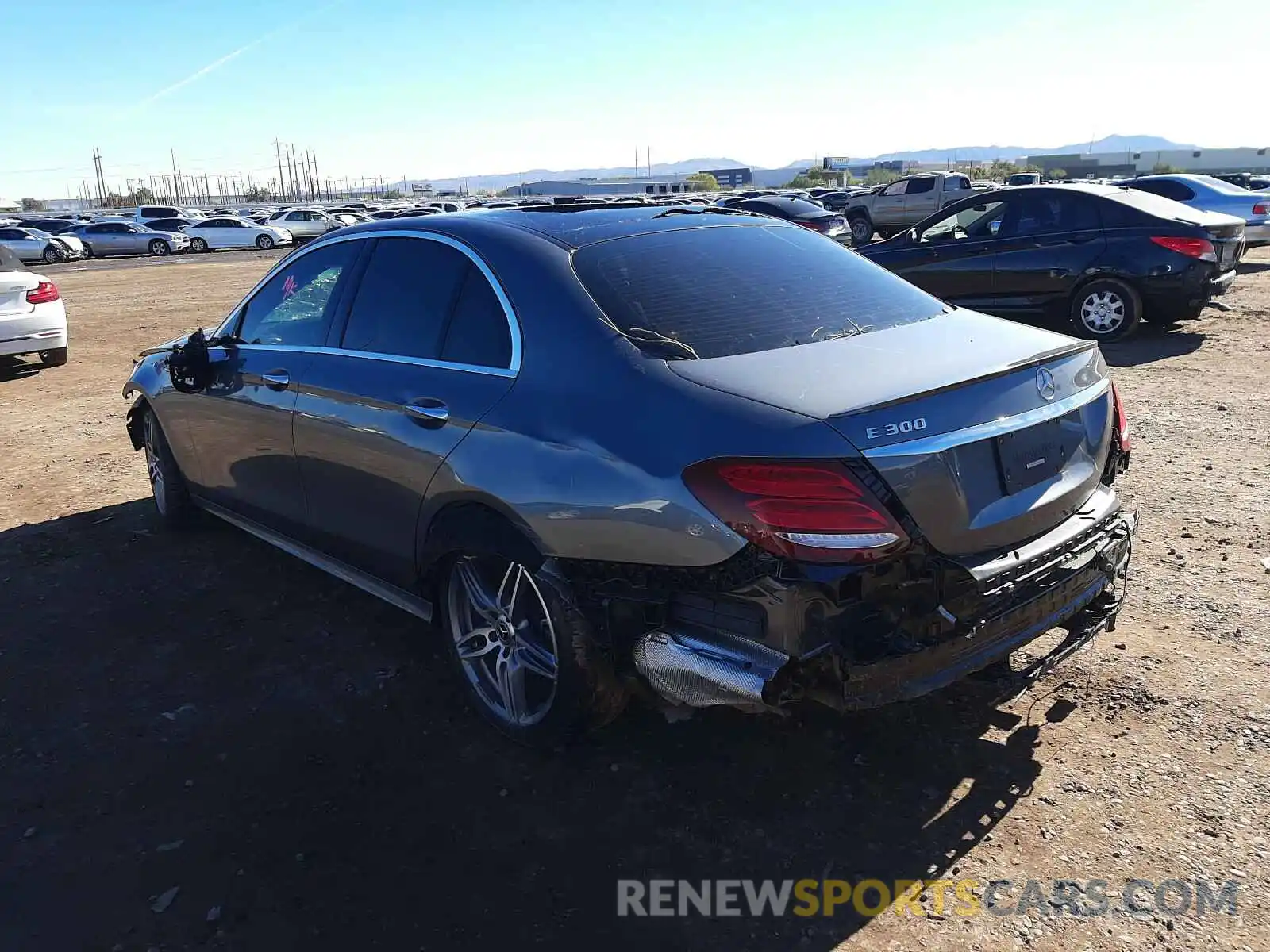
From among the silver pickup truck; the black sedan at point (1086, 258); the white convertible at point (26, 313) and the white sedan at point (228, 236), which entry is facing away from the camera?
the white convertible at point (26, 313)

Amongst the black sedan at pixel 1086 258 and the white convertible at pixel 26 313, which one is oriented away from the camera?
the white convertible

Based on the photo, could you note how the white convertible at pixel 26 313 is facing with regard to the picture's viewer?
facing away from the viewer

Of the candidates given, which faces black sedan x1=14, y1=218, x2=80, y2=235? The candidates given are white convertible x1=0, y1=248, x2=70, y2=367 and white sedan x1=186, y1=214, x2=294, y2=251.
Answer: white convertible x1=0, y1=248, x2=70, y2=367

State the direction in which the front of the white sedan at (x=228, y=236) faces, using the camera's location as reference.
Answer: facing to the right of the viewer

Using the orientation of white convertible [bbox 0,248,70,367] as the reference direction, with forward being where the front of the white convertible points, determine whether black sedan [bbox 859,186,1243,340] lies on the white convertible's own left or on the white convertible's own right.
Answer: on the white convertible's own right

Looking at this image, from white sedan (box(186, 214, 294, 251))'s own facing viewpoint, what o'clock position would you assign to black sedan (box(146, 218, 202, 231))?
The black sedan is roughly at 8 o'clock from the white sedan.

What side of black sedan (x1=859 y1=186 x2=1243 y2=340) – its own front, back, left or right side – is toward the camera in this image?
left

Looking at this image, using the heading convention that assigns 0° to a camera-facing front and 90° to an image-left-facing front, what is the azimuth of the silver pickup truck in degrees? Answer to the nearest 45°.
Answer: approximately 90°

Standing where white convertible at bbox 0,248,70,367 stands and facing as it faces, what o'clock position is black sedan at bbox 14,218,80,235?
The black sedan is roughly at 12 o'clock from the white convertible.

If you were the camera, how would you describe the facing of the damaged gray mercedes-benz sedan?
facing away from the viewer and to the left of the viewer
